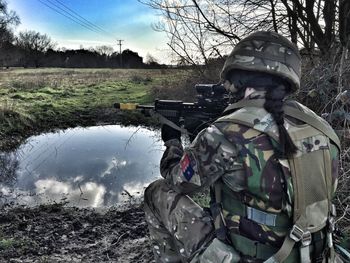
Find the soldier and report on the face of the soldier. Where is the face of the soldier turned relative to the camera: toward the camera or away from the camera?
away from the camera

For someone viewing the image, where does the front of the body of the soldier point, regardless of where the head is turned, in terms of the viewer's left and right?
facing away from the viewer and to the left of the viewer
